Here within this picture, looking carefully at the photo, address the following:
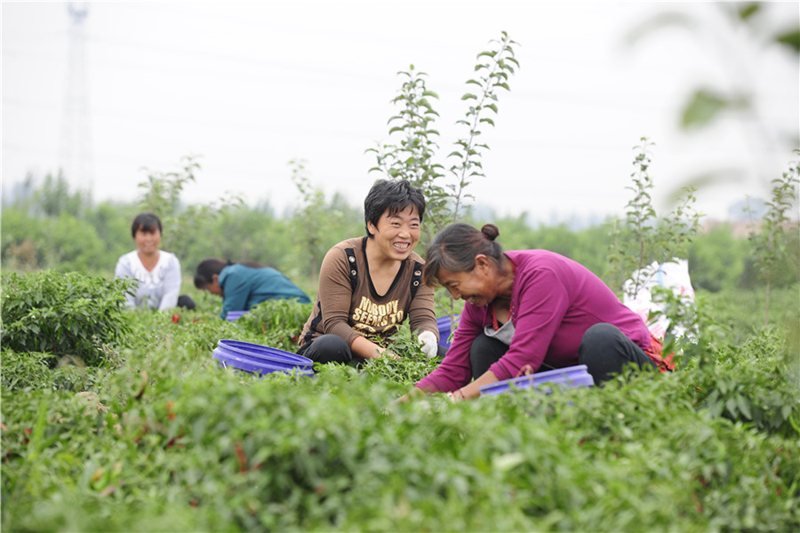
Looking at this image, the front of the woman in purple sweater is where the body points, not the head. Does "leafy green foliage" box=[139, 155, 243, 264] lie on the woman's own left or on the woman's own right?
on the woman's own right

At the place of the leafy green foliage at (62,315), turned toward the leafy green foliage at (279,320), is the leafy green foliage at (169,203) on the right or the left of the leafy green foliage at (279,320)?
left

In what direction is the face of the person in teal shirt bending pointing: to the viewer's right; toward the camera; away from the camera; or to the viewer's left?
to the viewer's left

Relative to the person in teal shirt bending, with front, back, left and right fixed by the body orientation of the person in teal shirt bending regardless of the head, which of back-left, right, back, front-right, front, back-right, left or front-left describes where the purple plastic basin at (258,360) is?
left

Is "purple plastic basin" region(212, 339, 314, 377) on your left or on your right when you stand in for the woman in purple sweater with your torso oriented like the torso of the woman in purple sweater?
on your right

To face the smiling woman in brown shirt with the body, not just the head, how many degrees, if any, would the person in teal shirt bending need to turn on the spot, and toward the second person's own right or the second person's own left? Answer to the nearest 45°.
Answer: approximately 90° to the second person's own left

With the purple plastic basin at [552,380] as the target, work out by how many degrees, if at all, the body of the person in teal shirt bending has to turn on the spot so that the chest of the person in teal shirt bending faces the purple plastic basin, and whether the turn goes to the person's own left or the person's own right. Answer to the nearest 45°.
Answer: approximately 90° to the person's own left

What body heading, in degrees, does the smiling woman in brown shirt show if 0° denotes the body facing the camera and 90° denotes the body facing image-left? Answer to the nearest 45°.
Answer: approximately 315°

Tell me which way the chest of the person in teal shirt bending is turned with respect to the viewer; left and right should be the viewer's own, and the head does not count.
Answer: facing to the left of the viewer

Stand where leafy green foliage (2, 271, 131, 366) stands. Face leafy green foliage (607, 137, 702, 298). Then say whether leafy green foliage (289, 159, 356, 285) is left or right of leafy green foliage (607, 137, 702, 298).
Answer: left

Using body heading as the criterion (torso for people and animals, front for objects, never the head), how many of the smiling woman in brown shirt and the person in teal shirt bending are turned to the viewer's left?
1
